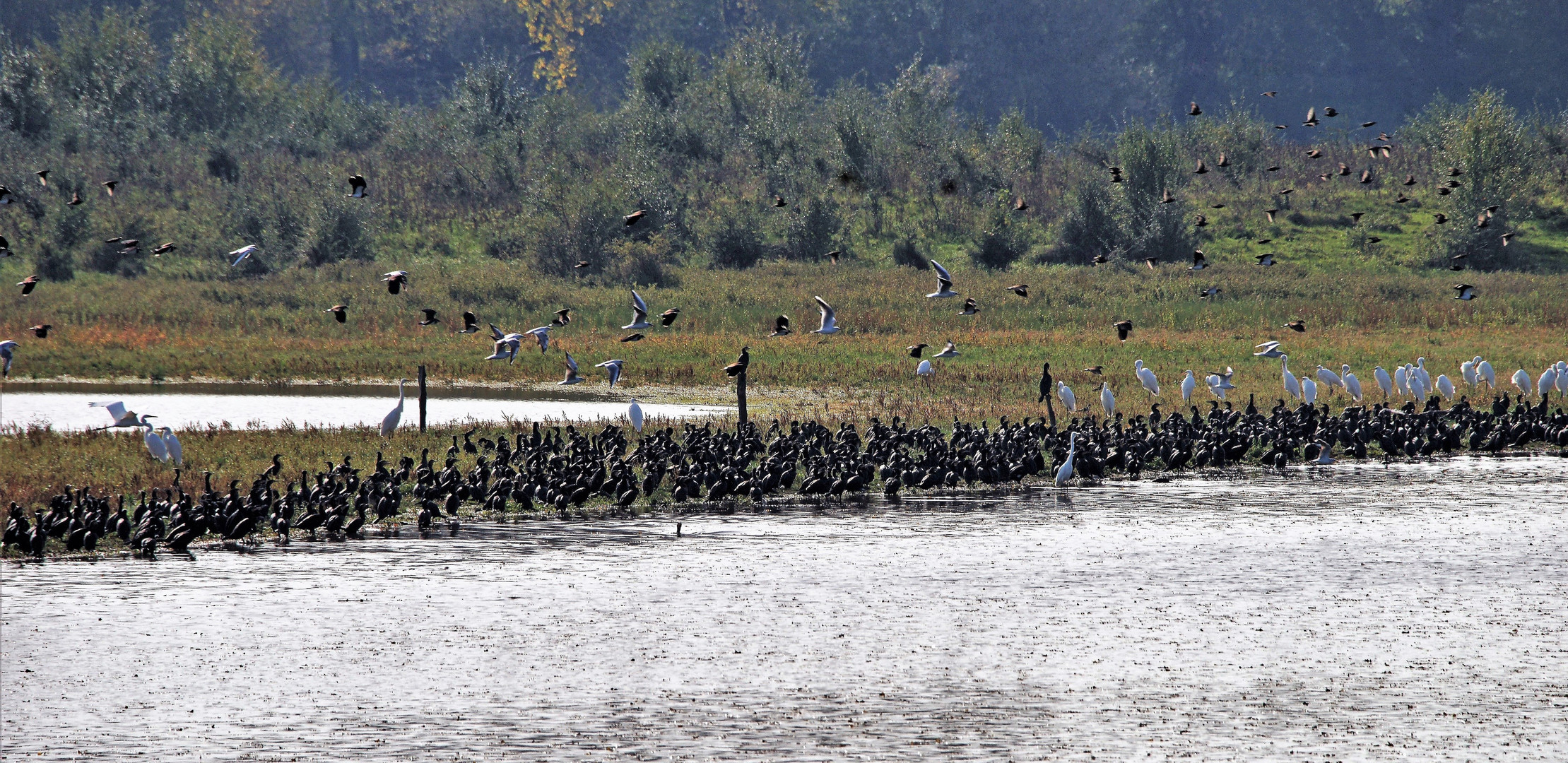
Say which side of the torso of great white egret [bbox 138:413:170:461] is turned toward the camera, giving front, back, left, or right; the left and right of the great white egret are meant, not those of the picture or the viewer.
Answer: left

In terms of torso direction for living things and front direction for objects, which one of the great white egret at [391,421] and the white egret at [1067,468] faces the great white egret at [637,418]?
the great white egret at [391,421]

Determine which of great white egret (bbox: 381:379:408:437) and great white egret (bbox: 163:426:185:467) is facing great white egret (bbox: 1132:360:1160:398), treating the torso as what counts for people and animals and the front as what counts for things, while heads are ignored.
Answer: great white egret (bbox: 381:379:408:437)

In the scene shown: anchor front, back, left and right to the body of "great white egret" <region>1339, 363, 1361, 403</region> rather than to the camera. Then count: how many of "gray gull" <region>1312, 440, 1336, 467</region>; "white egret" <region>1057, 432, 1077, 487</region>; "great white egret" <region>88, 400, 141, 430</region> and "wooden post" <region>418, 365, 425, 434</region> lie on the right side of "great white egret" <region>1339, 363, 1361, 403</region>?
0

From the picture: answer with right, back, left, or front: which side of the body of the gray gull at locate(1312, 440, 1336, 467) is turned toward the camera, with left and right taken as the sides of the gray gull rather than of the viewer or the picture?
right

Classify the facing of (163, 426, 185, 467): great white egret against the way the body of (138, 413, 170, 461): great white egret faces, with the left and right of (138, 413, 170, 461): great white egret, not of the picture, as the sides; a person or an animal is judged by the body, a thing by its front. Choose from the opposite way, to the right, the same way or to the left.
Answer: the same way

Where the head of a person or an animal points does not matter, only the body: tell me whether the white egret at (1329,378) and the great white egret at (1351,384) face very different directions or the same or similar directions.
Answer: same or similar directions

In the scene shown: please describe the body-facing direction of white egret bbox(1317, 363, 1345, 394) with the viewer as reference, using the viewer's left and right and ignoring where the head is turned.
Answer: facing to the left of the viewer

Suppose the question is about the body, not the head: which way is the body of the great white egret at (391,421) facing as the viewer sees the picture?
to the viewer's right

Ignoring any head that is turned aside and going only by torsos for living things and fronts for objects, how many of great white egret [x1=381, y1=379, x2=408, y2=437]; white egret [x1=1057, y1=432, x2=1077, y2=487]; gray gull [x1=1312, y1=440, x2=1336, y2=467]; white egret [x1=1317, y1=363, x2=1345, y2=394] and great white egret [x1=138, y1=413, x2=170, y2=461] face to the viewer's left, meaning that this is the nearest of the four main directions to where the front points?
2
